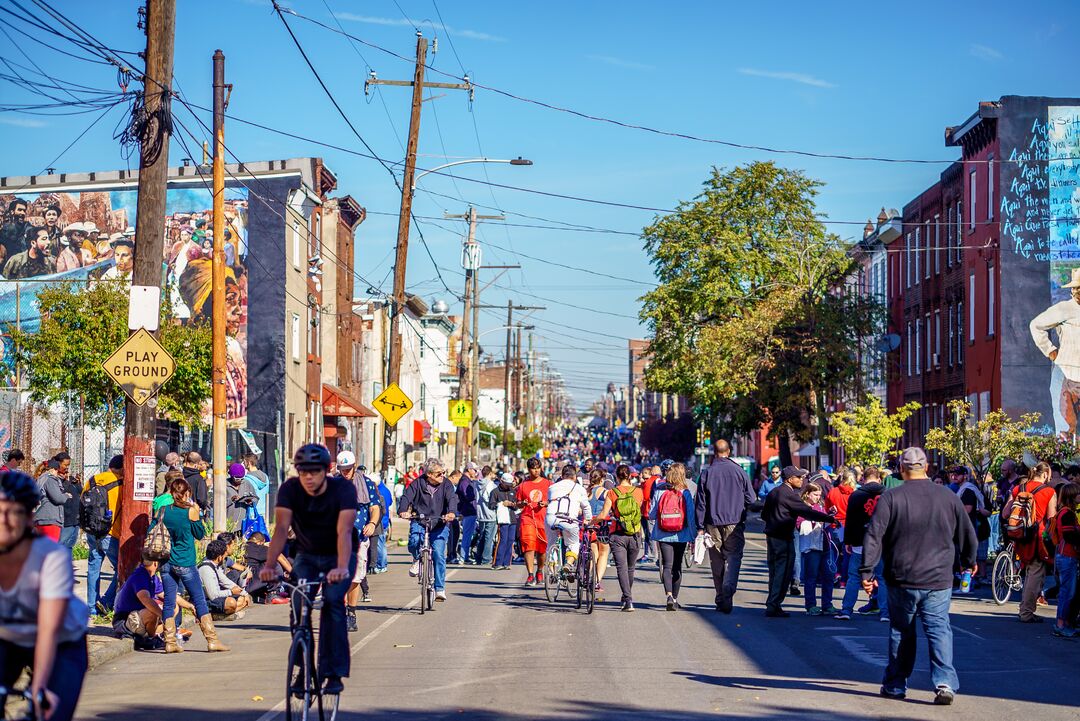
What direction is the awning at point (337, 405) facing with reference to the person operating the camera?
facing to the right of the viewer

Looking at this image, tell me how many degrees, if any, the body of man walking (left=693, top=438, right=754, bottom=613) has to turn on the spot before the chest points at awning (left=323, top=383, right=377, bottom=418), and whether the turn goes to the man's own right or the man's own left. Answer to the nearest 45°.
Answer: approximately 45° to the man's own left

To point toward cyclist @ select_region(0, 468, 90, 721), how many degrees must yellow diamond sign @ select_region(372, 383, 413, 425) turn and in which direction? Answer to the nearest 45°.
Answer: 0° — it already faces them

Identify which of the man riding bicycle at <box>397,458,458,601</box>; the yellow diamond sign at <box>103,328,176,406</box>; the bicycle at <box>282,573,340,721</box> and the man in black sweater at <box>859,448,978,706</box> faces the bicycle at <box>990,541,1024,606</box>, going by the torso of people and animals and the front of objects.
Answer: the man in black sweater

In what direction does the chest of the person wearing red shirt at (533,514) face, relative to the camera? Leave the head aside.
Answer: toward the camera

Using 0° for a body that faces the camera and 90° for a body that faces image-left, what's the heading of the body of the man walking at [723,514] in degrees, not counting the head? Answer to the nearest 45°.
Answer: approximately 180°

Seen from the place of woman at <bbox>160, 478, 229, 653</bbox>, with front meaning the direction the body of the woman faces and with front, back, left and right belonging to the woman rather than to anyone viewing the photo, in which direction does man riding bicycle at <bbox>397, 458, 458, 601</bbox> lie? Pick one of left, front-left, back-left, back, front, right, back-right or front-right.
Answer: front

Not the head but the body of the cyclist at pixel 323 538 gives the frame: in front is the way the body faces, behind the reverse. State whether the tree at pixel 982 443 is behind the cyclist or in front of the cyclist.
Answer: behind

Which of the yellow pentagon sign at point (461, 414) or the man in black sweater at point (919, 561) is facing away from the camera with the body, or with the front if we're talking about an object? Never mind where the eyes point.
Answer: the man in black sweater

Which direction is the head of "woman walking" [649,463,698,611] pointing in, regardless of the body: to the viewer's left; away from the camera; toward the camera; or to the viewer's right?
away from the camera

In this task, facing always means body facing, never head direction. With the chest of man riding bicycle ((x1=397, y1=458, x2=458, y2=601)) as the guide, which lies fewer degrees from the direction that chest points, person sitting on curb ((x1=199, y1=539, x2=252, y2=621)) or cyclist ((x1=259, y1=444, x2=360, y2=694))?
the cyclist

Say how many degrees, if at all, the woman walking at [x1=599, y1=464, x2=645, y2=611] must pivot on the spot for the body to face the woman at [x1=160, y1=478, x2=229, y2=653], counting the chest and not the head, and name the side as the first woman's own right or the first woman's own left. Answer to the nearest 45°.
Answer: approximately 135° to the first woman's own left

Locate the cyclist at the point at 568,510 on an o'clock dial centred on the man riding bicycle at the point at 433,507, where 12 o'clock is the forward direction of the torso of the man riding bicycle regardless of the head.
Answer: The cyclist is roughly at 9 o'clock from the man riding bicycle.

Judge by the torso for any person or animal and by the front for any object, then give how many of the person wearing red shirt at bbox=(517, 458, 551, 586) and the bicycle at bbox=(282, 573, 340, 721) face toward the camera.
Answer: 2

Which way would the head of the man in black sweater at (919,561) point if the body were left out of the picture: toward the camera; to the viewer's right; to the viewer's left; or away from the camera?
away from the camera

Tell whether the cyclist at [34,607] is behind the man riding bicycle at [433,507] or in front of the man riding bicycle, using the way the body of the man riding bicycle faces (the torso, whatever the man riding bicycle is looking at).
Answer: in front

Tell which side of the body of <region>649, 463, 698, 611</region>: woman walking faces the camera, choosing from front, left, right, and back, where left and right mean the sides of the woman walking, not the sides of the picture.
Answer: back

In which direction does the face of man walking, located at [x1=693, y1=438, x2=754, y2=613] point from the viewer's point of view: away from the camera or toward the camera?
away from the camera

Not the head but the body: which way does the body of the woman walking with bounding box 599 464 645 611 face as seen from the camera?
away from the camera
